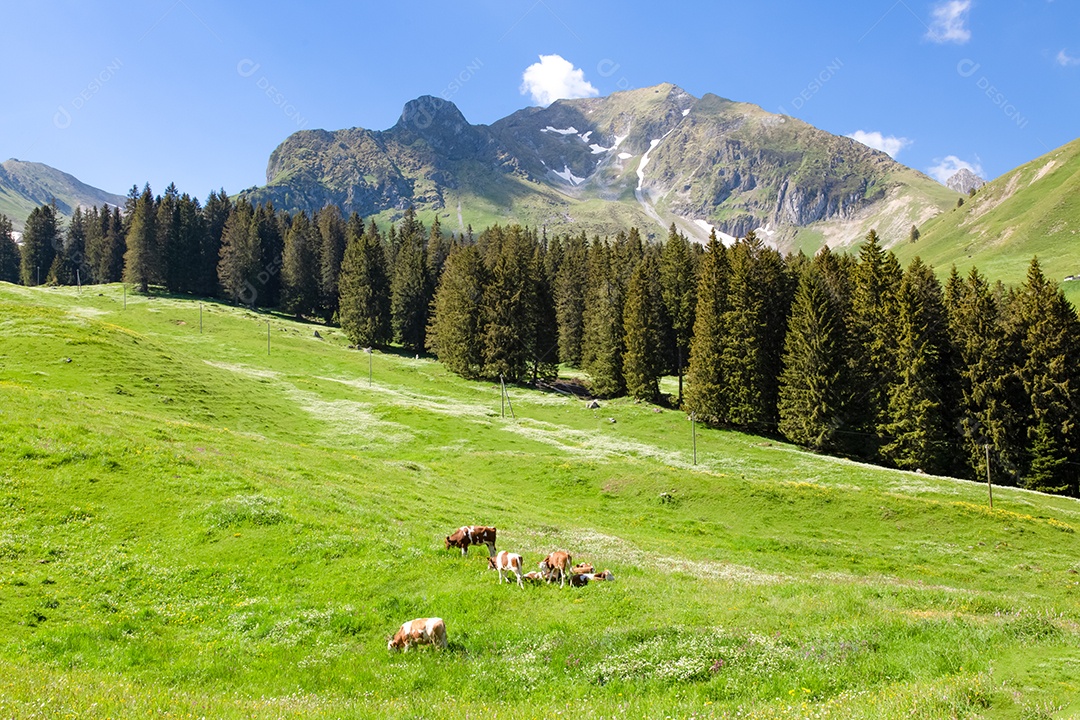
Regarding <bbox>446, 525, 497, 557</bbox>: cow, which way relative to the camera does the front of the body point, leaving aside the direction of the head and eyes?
to the viewer's left

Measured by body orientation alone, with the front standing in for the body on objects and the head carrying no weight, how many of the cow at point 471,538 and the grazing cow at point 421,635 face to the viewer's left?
2

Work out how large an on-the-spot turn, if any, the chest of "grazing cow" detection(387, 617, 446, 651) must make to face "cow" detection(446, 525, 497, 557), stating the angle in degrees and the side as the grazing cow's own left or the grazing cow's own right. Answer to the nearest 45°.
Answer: approximately 90° to the grazing cow's own right

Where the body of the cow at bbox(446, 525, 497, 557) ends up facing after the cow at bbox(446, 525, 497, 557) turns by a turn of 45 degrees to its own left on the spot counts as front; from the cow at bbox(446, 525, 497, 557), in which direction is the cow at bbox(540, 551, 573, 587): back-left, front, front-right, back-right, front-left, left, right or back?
left

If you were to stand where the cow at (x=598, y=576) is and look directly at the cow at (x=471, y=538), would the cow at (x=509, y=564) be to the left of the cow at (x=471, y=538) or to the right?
left

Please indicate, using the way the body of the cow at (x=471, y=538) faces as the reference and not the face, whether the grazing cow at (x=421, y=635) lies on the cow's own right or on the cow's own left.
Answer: on the cow's own left

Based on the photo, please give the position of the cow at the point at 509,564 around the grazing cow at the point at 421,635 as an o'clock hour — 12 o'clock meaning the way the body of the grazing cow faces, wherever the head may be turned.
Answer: The cow is roughly at 4 o'clock from the grazing cow.

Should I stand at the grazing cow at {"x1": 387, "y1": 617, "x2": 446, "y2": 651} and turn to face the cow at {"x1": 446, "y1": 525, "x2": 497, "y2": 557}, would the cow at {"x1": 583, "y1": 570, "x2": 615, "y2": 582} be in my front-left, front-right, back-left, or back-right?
front-right

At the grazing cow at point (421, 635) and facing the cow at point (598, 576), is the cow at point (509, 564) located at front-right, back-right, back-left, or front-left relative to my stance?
front-left

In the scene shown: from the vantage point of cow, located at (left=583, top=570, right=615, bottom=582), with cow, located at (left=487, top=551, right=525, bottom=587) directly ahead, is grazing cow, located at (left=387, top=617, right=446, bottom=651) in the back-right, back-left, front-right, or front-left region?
front-left

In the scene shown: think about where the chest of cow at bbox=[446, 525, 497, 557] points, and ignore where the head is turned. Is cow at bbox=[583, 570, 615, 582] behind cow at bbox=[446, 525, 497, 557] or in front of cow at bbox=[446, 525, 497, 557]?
behind

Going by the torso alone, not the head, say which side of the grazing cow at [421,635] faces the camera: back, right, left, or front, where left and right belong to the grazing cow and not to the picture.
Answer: left
